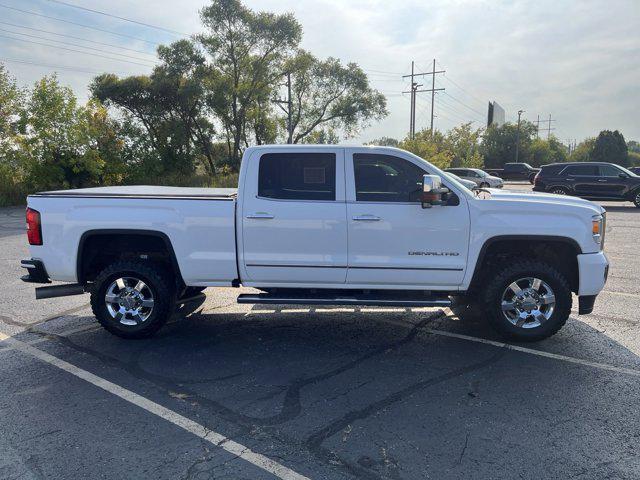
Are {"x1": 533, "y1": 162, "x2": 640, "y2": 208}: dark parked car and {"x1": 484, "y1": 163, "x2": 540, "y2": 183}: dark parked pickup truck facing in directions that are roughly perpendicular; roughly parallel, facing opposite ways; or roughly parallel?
roughly parallel

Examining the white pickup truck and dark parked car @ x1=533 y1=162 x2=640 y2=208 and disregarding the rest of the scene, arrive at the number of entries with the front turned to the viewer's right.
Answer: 2

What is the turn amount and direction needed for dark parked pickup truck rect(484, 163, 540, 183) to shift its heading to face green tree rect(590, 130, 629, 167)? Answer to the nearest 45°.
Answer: approximately 45° to its left

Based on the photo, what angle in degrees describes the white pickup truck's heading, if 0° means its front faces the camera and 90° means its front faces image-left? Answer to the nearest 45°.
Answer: approximately 270°

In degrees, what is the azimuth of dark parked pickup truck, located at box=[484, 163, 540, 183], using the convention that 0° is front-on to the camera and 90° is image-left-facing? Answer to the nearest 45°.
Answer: approximately 270°

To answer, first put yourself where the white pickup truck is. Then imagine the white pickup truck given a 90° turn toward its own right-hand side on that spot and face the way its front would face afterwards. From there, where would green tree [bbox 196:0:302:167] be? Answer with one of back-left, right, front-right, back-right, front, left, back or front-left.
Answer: back

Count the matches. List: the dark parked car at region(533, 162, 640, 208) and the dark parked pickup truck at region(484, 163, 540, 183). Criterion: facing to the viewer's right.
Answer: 2

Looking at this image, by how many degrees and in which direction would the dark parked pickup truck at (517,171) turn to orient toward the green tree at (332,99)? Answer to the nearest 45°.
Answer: approximately 135° to its right

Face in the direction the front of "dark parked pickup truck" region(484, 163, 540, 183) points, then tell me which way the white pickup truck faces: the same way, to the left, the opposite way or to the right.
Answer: the same way

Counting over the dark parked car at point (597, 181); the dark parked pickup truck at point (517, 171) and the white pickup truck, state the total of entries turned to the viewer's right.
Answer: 3

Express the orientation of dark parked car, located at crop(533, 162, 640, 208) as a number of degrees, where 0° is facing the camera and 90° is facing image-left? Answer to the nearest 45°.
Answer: approximately 270°

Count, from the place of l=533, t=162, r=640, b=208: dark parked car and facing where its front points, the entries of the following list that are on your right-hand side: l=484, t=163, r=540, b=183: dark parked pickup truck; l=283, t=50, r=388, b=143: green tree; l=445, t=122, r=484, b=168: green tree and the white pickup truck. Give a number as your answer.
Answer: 1

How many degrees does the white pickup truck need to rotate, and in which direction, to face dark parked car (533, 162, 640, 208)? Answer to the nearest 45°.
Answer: approximately 45° to its left
